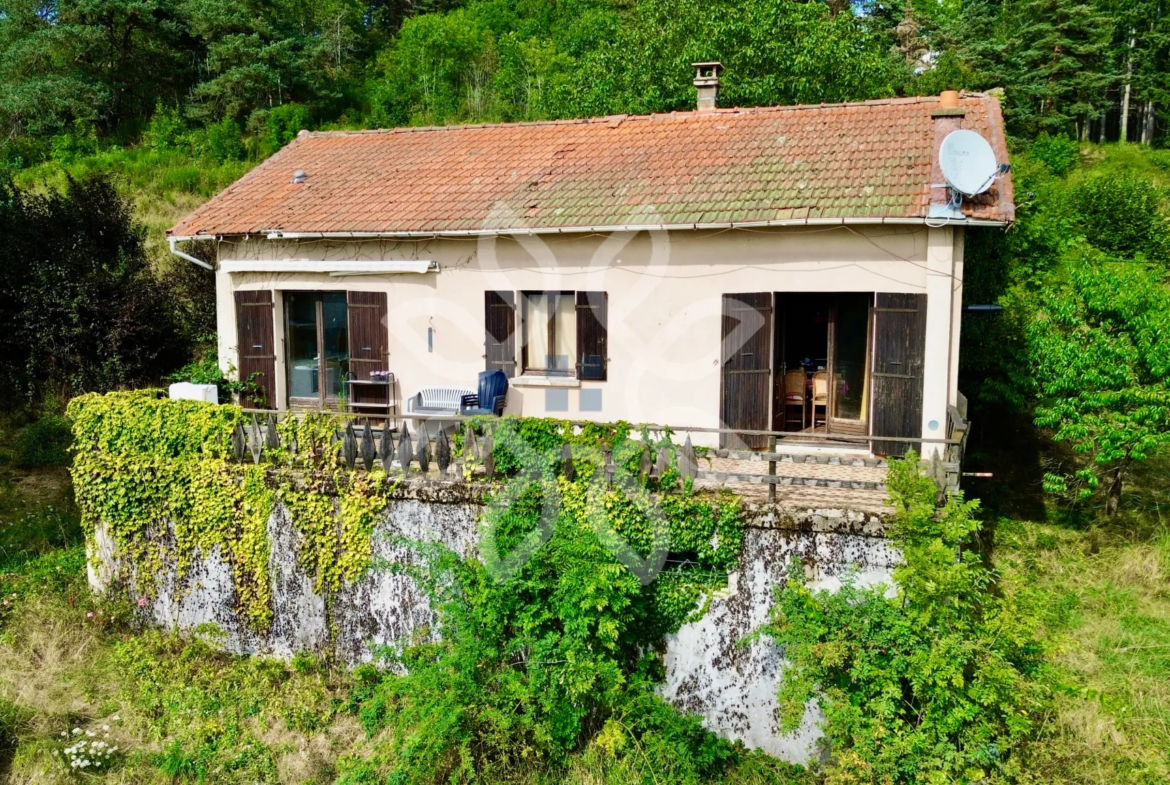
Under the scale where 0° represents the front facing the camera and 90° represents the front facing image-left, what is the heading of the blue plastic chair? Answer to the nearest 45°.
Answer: approximately 45°

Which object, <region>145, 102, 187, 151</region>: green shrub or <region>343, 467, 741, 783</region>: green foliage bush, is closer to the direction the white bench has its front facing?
the green foliage bush

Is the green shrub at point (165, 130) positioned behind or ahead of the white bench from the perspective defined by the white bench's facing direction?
behind

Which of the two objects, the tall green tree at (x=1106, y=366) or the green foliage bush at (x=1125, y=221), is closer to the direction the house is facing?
the tall green tree

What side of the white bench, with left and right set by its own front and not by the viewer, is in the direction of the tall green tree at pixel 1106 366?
left

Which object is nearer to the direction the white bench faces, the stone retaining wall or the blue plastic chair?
the stone retaining wall

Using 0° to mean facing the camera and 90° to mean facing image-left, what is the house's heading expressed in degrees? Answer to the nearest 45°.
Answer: approximately 0°

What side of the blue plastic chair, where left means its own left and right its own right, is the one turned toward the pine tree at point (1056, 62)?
back

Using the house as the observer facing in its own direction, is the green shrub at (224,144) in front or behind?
behind

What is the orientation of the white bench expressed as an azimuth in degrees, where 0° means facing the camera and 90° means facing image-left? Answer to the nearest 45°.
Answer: approximately 0°

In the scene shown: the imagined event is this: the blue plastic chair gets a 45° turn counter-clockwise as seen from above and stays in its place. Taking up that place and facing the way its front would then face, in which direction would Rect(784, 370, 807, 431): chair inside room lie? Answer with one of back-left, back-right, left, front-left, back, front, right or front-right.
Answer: left
